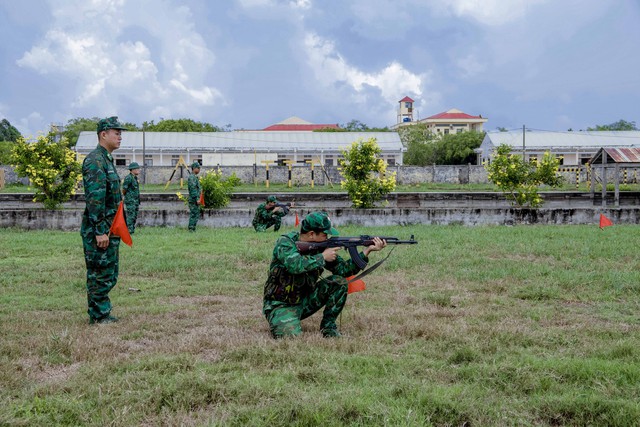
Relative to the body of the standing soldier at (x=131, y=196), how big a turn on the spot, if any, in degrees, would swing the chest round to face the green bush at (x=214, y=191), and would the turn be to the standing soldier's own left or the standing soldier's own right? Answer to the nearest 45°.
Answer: approximately 45° to the standing soldier's own left

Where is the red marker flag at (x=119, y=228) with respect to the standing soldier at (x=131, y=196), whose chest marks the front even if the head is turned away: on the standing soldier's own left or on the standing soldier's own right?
on the standing soldier's own right

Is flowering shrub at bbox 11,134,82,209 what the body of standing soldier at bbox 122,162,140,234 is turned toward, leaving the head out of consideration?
no

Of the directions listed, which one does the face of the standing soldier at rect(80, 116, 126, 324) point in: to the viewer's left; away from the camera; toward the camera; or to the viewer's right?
to the viewer's right

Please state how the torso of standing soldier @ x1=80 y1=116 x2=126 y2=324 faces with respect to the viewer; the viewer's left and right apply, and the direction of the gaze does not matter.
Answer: facing to the right of the viewer

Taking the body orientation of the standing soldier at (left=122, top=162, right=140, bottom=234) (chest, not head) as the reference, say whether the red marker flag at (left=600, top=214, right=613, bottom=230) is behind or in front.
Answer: in front

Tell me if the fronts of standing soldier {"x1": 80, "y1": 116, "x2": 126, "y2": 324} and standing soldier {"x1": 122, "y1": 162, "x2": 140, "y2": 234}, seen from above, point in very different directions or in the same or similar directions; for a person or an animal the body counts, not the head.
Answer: same or similar directions

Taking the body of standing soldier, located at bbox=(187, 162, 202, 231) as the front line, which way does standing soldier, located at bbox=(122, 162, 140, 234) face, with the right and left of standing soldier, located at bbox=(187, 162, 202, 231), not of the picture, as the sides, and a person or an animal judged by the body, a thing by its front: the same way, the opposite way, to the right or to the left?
the same way

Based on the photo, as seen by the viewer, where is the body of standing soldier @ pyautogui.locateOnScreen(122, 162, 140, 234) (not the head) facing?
to the viewer's right
